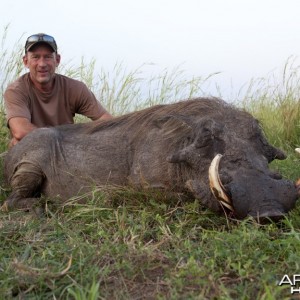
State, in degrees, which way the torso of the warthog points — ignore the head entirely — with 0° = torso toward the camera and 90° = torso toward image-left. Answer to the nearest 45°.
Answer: approximately 315°

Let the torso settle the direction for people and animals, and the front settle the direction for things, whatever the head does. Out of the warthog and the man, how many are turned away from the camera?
0

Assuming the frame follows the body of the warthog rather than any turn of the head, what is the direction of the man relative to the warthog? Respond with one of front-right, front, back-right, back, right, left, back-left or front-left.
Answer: back

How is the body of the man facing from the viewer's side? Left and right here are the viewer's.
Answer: facing the viewer

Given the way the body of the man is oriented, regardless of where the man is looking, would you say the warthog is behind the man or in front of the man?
in front
